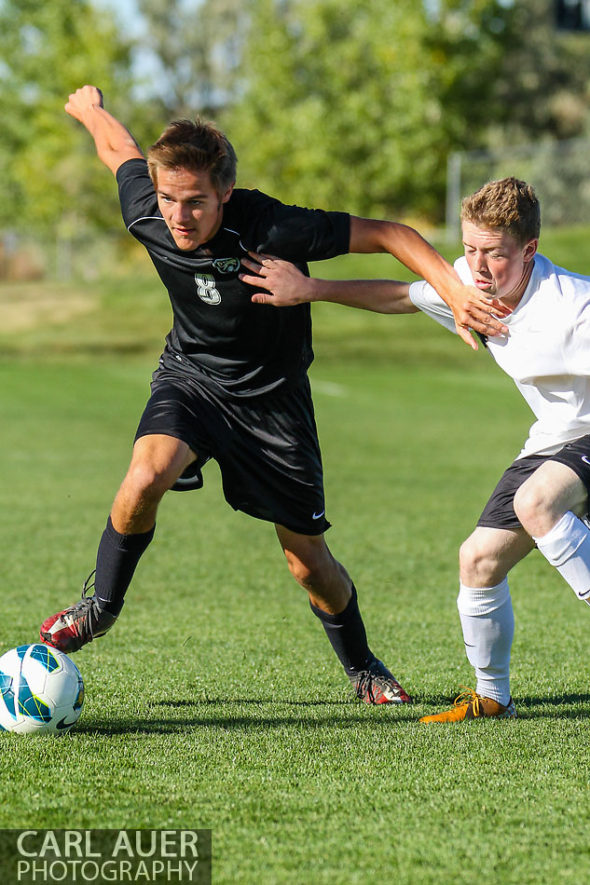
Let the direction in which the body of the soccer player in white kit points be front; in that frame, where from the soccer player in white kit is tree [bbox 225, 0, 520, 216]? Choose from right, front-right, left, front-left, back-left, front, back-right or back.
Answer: back-right

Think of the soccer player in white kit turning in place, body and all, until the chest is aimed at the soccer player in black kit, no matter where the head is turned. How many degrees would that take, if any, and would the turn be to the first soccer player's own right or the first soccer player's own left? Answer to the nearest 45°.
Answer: approximately 45° to the first soccer player's own right

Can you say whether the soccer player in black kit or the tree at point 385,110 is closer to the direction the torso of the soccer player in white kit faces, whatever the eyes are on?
the soccer player in black kit

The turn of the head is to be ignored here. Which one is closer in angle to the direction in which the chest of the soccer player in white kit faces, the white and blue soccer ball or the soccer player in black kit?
the white and blue soccer ball

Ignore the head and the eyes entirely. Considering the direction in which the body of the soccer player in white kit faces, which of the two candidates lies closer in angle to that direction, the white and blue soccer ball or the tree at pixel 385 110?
the white and blue soccer ball

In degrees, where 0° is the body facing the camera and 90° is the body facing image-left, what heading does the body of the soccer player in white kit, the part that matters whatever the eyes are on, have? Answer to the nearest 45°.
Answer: approximately 45°

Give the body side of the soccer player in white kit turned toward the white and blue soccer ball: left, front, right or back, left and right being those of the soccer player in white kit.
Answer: front
